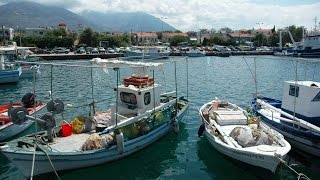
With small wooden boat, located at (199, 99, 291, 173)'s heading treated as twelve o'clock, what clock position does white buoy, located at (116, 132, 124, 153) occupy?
The white buoy is roughly at 4 o'clock from the small wooden boat.

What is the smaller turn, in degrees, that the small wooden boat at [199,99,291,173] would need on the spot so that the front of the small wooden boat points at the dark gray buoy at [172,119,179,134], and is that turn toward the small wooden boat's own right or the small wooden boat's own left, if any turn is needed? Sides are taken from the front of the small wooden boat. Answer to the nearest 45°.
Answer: approximately 180°

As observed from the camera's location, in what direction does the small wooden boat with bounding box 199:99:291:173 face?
facing the viewer and to the right of the viewer

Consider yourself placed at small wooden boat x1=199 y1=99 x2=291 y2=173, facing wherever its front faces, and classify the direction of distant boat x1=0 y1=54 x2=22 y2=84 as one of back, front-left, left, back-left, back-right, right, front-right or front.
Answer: back

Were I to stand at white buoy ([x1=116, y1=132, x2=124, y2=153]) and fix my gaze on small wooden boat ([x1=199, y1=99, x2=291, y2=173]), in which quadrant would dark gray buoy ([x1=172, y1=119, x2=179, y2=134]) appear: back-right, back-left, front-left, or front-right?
front-left
